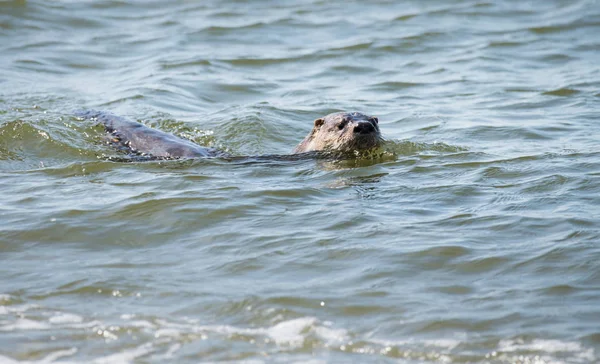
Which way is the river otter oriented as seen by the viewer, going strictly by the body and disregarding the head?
to the viewer's right
